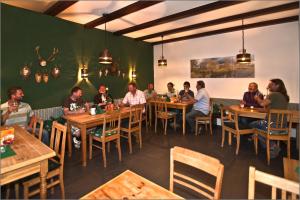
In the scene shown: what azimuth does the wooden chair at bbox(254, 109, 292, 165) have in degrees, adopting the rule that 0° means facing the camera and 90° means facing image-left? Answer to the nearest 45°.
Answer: approximately 135°

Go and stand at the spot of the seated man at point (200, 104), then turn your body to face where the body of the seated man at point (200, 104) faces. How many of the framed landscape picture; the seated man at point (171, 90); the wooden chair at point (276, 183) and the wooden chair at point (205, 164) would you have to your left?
2

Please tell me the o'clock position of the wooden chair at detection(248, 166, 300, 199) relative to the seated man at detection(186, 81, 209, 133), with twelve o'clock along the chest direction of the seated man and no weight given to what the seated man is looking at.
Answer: The wooden chair is roughly at 9 o'clock from the seated man.

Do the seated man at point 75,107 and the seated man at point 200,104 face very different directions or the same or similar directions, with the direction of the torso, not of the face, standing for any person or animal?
very different directions

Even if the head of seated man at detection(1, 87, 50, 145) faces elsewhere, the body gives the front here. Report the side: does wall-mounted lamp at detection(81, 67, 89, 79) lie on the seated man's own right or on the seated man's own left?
on the seated man's own left

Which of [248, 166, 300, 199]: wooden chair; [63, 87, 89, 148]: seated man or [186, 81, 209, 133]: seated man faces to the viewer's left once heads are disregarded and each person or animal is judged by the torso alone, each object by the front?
[186, 81, 209, 133]: seated man

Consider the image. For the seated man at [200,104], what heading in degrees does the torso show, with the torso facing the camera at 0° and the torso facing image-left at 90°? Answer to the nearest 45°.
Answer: approximately 90°

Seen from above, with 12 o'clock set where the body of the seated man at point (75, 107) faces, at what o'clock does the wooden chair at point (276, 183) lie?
The wooden chair is roughly at 1 o'clock from the seated man.

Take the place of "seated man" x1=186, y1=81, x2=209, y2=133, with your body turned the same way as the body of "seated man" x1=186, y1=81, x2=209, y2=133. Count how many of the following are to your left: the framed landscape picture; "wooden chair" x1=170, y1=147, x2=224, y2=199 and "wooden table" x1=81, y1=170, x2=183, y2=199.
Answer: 2

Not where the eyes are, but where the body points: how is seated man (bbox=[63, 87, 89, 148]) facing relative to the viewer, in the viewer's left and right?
facing the viewer and to the right of the viewer

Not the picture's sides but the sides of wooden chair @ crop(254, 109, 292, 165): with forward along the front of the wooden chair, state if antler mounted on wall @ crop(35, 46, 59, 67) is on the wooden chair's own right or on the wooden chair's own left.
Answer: on the wooden chair's own left

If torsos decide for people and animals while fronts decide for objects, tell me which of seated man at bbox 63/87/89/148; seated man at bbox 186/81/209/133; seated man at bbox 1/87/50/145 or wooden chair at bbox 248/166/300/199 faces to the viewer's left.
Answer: seated man at bbox 186/81/209/133

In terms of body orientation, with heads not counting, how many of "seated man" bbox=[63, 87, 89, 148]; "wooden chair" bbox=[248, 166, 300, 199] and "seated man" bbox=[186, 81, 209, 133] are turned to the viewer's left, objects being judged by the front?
1

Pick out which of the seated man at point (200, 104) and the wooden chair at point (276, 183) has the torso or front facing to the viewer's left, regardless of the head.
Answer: the seated man

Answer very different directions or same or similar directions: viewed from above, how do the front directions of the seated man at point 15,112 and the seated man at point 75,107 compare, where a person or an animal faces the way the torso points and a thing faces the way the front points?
same or similar directions
